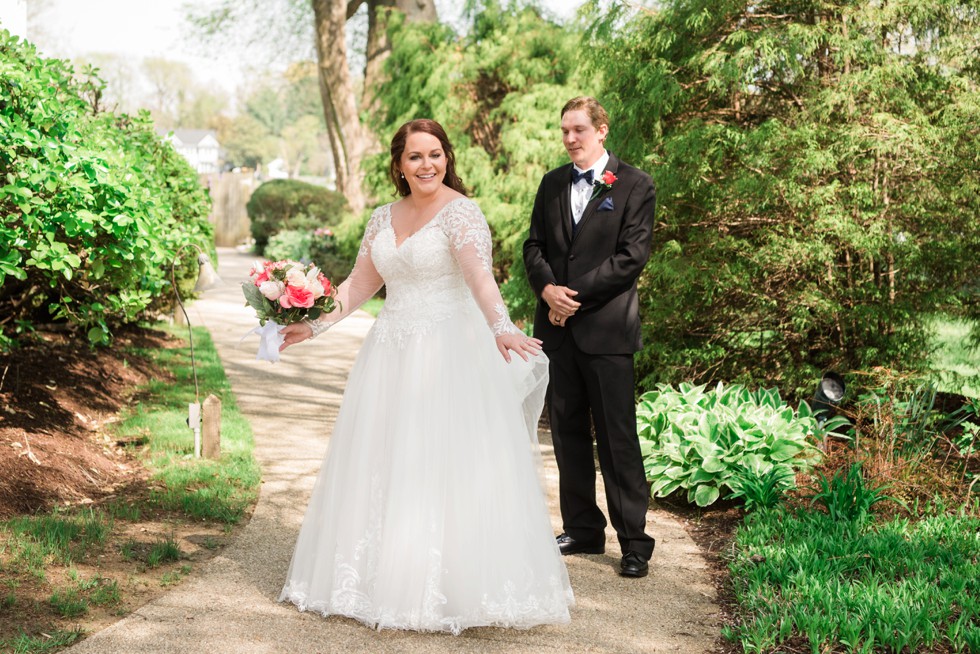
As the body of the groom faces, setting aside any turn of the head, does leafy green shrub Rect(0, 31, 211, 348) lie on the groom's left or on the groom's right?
on the groom's right

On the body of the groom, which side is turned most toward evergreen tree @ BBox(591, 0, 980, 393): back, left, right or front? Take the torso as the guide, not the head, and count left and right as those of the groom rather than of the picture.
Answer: back

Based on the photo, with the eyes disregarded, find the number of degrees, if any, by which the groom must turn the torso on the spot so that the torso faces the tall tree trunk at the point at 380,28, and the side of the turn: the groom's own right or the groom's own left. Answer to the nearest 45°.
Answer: approximately 135° to the groom's own right

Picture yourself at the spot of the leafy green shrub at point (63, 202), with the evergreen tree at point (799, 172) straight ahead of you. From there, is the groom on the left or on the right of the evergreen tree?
right

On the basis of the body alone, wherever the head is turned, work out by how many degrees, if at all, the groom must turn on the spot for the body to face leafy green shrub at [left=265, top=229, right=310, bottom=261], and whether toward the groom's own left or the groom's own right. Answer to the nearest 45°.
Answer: approximately 135° to the groom's own right

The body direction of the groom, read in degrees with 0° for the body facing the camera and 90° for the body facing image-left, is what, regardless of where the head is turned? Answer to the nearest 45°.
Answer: approximately 45°
